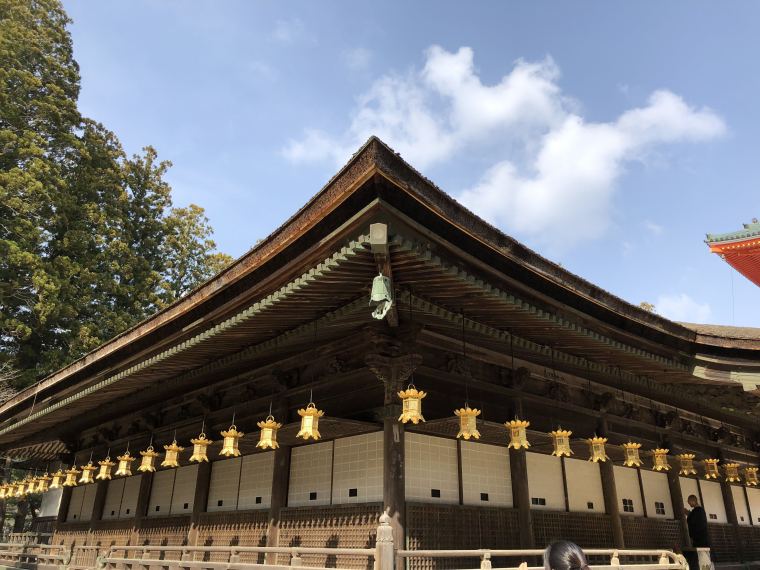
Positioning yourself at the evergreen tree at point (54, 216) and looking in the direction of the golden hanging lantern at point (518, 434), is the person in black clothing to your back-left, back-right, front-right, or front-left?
front-left

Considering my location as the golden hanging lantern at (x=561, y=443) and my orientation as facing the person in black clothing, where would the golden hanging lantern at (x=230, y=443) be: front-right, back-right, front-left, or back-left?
back-left
